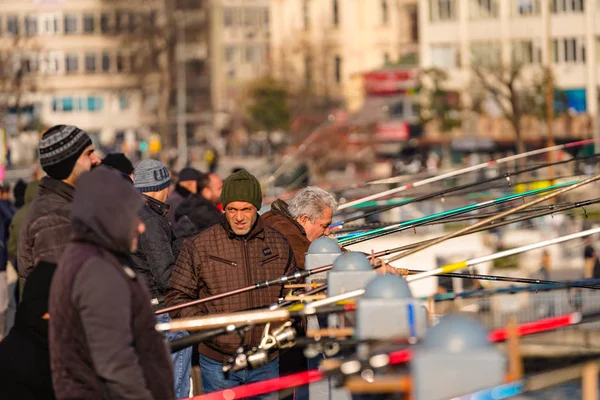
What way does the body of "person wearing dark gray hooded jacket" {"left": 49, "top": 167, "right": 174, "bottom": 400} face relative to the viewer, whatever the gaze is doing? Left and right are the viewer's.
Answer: facing to the right of the viewer

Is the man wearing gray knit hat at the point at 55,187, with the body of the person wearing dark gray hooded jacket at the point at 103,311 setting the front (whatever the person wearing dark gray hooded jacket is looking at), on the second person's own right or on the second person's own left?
on the second person's own left

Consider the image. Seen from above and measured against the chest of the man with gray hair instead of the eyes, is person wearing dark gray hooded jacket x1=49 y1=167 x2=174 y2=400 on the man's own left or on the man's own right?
on the man's own right

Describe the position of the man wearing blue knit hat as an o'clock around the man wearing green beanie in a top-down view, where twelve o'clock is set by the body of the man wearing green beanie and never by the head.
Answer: The man wearing blue knit hat is roughly at 5 o'clock from the man wearing green beanie.

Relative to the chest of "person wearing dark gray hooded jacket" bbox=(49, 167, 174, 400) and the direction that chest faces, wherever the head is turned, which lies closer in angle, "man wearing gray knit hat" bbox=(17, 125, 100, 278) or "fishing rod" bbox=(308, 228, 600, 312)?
the fishing rod

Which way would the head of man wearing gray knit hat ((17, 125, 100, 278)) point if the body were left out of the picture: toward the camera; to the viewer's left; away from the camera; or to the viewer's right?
to the viewer's right

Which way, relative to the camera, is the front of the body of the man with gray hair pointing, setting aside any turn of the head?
to the viewer's right

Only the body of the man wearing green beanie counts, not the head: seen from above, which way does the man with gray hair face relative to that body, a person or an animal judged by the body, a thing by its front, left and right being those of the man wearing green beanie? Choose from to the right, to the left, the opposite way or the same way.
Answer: to the left

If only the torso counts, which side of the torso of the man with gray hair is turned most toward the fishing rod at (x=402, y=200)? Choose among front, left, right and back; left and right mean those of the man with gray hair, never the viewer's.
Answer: front
